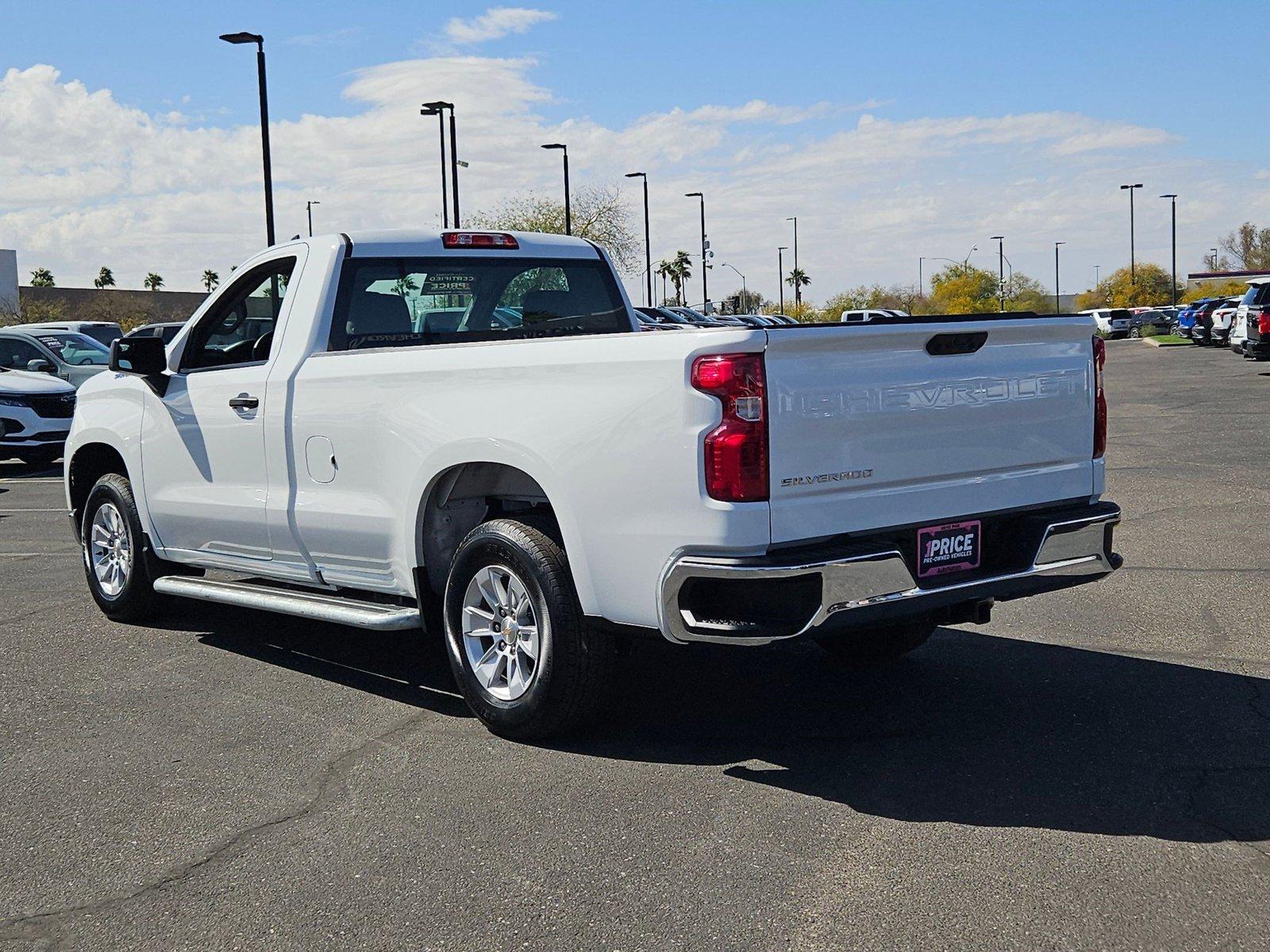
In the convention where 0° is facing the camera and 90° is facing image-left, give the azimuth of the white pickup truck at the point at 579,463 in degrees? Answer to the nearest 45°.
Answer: approximately 135°

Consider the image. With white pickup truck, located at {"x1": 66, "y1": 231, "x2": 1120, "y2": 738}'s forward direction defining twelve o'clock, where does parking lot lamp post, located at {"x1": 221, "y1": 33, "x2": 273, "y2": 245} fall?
The parking lot lamp post is roughly at 1 o'clock from the white pickup truck.

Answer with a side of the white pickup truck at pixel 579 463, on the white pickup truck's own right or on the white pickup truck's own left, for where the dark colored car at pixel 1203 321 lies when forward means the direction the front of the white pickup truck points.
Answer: on the white pickup truck's own right

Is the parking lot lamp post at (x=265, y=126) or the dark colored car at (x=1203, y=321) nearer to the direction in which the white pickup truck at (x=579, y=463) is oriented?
the parking lot lamp post

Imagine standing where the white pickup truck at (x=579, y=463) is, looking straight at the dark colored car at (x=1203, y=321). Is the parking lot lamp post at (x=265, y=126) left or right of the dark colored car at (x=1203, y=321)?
left
